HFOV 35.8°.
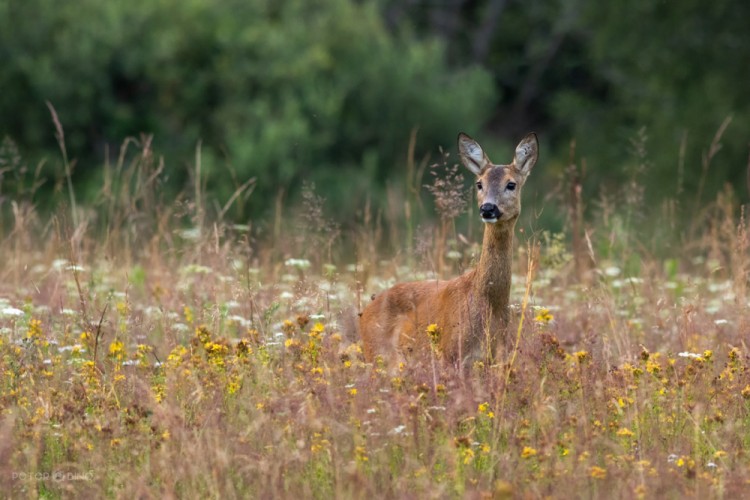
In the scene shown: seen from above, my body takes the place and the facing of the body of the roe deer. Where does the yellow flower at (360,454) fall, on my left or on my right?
on my right

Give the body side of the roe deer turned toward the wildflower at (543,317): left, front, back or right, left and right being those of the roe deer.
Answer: front

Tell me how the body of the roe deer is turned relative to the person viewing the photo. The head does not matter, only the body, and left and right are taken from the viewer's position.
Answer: facing the viewer and to the right of the viewer

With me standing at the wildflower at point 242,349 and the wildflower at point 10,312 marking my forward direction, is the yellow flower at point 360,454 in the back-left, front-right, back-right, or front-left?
back-left

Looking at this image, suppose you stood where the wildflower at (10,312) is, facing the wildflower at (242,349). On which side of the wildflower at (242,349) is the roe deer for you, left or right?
left
